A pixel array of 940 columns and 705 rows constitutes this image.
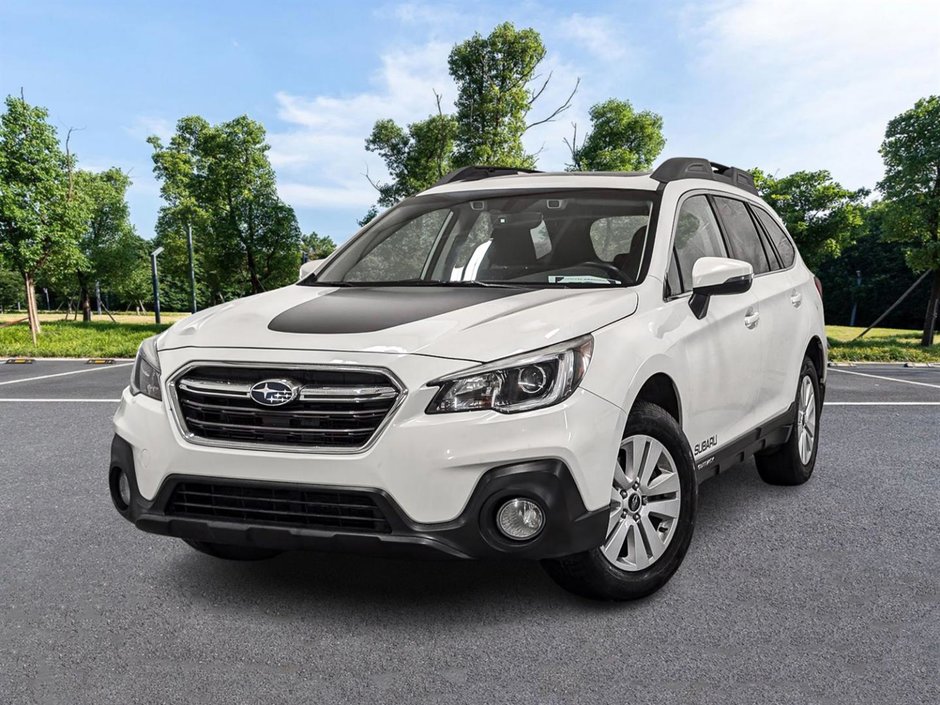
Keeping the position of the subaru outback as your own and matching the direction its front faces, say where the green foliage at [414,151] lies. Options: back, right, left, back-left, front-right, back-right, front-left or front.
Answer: back-right

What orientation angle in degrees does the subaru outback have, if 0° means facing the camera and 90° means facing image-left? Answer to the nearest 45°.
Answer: approximately 45°

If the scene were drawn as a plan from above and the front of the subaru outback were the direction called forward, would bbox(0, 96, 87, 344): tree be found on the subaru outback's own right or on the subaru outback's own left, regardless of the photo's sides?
on the subaru outback's own right

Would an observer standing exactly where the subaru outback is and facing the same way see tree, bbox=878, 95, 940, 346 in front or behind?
behind

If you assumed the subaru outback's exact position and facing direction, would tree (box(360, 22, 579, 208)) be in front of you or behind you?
behind
